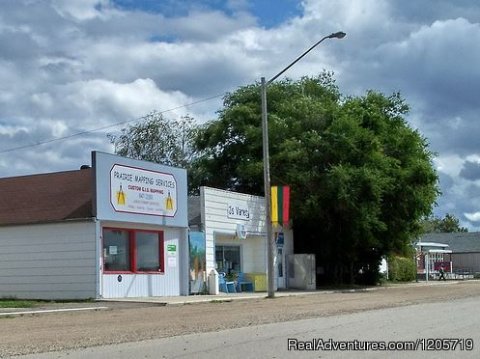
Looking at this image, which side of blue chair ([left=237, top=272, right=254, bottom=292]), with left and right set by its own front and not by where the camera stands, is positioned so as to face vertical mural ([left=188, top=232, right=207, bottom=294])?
right

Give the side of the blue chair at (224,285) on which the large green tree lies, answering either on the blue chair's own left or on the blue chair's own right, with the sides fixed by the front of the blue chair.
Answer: on the blue chair's own left

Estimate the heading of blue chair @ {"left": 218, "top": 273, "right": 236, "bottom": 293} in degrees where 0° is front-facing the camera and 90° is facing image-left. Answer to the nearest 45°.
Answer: approximately 315°

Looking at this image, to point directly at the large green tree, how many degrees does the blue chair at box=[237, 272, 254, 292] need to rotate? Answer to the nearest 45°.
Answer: approximately 90° to its left

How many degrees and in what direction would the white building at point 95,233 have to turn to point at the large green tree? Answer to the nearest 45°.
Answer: approximately 90° to its left

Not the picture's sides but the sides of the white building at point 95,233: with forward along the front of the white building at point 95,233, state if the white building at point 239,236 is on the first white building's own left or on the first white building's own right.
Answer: on the first white building's own left

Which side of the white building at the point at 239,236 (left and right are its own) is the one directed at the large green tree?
left

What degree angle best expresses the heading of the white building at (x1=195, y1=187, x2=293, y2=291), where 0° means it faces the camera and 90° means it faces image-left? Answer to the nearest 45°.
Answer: approximately 315°

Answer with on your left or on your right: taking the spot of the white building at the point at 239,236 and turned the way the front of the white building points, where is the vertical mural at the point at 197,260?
on your right

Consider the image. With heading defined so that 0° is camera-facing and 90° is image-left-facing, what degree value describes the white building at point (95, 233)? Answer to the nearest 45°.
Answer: approximately 315°

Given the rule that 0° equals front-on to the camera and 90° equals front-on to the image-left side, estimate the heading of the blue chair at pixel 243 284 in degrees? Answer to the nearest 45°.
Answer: approximately 315°

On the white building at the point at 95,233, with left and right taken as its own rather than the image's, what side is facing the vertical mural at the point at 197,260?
left
